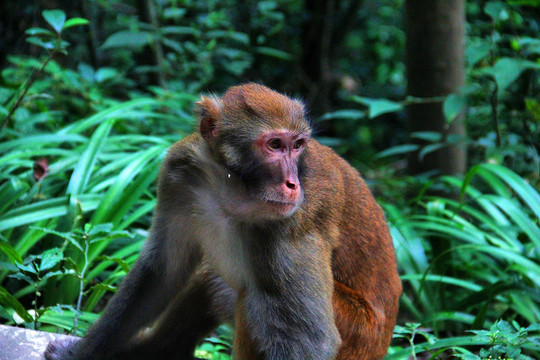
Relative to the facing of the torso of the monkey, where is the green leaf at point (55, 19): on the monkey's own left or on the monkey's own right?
on the monkey's own right

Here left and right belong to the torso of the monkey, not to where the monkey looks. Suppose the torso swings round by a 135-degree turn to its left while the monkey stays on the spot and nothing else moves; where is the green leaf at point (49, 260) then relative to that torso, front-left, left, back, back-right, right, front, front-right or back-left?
back

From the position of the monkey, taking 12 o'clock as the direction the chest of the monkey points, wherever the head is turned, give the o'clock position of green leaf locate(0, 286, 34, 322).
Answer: The green leaf is roughly at 2 o'clock from the monkey.

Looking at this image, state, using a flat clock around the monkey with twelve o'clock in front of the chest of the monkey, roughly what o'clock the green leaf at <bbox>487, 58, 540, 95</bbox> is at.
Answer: The green leaf is roughly at 6 o'clock from the monkey.

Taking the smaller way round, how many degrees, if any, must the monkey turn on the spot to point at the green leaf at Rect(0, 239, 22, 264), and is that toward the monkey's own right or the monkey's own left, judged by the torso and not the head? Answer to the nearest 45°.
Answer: approximately 45° to the monkey's own right

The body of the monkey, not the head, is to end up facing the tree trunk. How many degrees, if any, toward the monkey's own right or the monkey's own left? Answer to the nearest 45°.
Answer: approximately 180°

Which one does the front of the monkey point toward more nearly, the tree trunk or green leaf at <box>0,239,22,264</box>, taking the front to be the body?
the green leaf

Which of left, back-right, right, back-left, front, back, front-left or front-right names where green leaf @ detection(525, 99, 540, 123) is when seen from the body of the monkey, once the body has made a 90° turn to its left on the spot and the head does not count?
left

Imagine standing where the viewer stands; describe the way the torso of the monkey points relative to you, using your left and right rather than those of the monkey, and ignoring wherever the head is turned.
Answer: facing the viewer and to the left of the viewer
